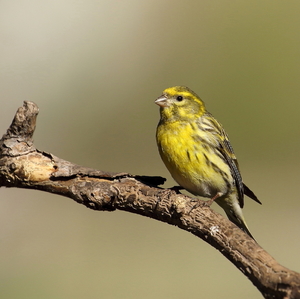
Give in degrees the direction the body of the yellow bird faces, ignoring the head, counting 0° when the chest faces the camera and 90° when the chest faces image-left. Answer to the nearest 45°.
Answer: approximately 45°
